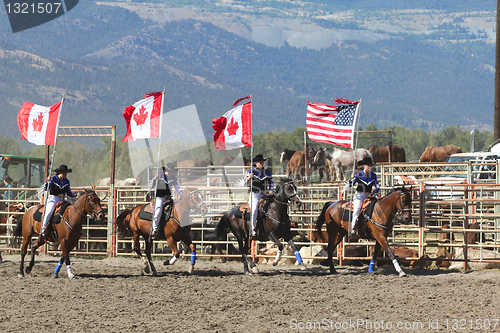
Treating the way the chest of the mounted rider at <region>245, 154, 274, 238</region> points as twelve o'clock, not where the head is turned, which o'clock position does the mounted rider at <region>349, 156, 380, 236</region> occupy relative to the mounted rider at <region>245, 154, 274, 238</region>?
the mounted rider at <region>349, 156, 380, 236</region> is roughly at 11 o'clock from the mounted rider at <region>245, 154, 274, 238</region>.

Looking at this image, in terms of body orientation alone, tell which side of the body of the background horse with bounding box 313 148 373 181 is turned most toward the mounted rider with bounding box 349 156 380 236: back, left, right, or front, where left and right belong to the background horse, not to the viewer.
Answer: left

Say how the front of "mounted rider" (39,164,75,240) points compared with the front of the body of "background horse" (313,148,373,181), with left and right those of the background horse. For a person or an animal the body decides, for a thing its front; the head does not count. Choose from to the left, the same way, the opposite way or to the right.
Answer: the opposite way

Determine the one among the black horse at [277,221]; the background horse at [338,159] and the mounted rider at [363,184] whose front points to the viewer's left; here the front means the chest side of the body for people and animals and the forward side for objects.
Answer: the background horse

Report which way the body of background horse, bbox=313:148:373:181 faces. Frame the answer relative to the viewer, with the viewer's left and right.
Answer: facing to the left of the viewer

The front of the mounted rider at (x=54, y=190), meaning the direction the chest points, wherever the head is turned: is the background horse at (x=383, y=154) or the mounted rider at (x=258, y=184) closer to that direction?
the mounted rider

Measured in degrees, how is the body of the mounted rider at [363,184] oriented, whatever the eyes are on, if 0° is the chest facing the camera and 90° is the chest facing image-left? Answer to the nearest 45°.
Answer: approximately 315°

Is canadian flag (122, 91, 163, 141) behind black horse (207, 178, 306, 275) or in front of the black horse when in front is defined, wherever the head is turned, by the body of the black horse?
behind

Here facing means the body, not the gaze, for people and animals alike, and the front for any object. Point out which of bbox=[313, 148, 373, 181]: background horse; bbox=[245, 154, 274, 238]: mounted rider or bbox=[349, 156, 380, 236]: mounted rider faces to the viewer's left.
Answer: the background horse

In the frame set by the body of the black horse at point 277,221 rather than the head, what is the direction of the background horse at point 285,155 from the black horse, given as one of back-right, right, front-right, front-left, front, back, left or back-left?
back-left

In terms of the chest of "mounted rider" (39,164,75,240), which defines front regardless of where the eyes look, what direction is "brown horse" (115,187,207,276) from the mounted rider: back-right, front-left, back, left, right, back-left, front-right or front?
front-left
